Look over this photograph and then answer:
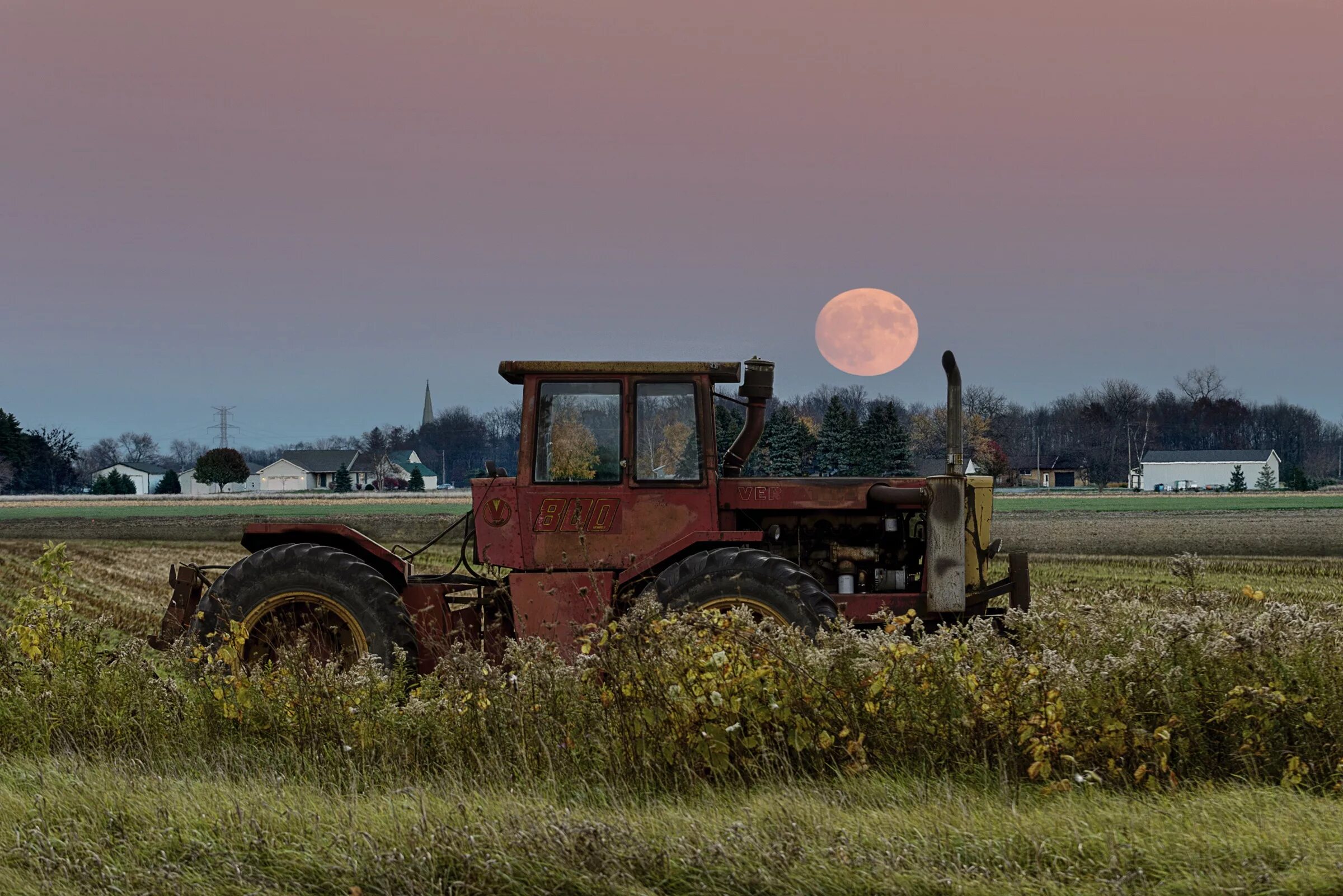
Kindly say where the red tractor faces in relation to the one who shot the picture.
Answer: facing to the right of the viewer
